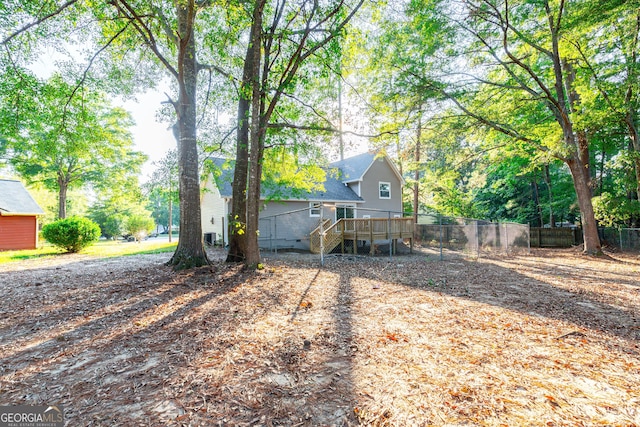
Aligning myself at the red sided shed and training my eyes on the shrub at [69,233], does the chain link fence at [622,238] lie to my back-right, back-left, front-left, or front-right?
front-left

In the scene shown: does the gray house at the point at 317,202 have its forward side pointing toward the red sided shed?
no

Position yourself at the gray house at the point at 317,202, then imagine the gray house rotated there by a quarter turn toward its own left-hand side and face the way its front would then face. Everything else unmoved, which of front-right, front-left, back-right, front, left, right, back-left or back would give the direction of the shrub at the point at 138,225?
front-right

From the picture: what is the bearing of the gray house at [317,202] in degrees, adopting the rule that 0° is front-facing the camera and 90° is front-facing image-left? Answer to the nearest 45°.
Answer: approximately 180°

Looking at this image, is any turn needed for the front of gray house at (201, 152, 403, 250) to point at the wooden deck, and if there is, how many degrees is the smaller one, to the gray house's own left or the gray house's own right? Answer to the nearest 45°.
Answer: approximately 180°

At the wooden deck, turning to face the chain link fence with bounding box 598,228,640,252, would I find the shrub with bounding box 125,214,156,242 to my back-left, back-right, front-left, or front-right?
back-left

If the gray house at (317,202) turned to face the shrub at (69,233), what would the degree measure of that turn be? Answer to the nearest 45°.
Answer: approximately 90° to its left

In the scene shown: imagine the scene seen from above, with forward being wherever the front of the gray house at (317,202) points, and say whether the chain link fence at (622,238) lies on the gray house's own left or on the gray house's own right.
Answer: on the gray house's own right
